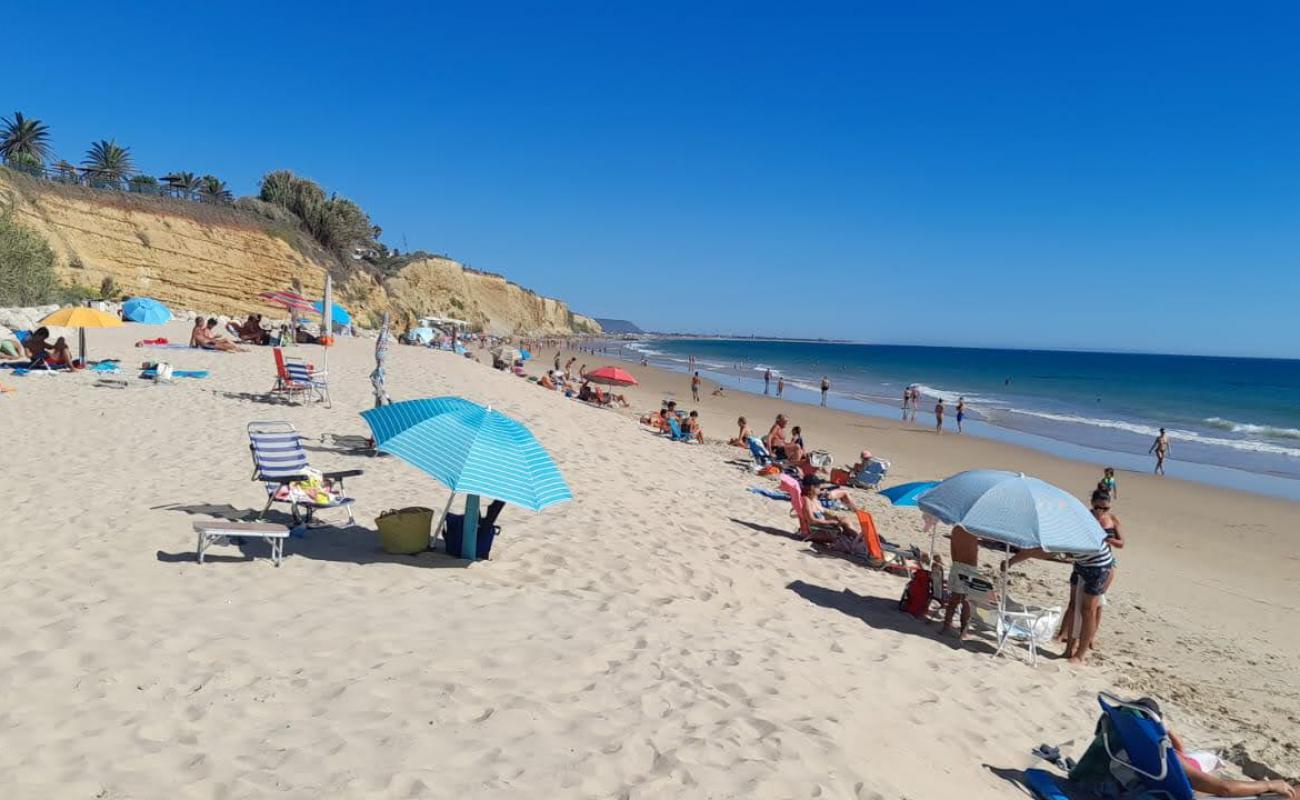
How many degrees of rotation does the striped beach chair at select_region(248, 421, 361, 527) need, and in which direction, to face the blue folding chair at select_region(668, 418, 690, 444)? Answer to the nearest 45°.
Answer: approximately 90° to its left

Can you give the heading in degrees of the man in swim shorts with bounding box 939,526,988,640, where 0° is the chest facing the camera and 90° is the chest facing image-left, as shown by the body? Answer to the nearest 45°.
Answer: approximately 225°

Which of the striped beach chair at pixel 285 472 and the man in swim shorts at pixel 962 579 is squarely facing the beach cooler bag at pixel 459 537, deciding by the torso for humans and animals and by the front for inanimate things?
the striped beach chair

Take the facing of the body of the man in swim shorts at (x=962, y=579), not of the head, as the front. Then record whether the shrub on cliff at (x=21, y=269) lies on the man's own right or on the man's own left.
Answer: on the man's own left

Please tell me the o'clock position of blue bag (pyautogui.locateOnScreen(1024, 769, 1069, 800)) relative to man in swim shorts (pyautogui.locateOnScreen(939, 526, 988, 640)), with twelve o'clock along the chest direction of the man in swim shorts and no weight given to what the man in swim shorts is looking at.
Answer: The blue bag is roughly at 4 o'clock from the man in swim shorts.

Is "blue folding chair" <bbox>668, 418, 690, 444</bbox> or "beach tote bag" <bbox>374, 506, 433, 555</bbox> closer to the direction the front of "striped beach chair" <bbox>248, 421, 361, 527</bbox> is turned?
the beach tote bag

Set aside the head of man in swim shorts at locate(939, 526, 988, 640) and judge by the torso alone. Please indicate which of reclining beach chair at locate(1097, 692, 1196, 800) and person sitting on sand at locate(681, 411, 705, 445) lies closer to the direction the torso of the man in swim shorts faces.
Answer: the person sitting on sand

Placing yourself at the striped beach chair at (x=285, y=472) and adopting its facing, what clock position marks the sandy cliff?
The sandy cliff is roughly at 7 o'clock from the striped beach chair.
